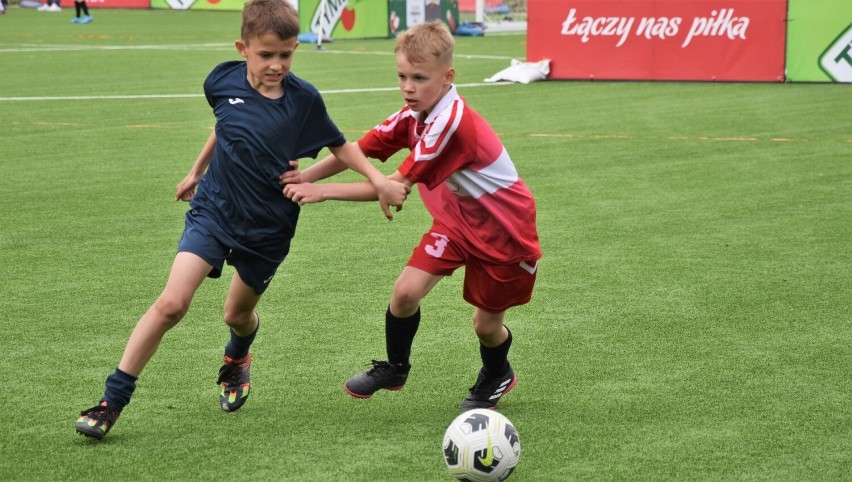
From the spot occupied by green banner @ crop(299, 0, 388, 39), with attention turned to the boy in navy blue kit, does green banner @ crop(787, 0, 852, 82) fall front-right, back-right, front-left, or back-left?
front-left

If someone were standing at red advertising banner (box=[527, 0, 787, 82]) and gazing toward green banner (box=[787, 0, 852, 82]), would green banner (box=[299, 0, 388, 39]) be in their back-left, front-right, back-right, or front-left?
back-left

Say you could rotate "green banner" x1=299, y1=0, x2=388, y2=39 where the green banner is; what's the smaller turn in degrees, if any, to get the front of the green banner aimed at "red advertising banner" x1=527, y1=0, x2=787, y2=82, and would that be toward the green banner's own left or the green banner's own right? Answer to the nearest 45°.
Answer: approximately 45° to the green banner's own left

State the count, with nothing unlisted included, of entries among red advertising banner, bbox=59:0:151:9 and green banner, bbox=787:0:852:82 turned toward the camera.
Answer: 2

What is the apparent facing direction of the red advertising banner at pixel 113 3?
toward the camera

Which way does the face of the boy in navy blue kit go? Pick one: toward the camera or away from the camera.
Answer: toward the camera

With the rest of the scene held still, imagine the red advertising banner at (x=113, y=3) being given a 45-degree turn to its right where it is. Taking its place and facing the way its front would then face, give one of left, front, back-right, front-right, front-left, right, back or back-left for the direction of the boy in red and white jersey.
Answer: front-left

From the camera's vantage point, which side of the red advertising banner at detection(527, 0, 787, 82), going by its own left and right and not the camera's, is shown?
front

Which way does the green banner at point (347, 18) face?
toward the camera

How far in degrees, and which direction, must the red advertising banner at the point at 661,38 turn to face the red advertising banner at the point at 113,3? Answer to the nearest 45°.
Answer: approximately 135° to its right

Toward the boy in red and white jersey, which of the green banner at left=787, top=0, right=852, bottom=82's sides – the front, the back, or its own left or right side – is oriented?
front

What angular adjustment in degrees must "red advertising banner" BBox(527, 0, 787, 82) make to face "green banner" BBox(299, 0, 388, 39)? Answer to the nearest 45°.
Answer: approximately 135° to its right

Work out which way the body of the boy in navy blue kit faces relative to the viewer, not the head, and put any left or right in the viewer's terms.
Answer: facing the viewer

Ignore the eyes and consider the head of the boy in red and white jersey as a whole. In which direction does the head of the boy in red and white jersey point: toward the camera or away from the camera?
toward the camera
